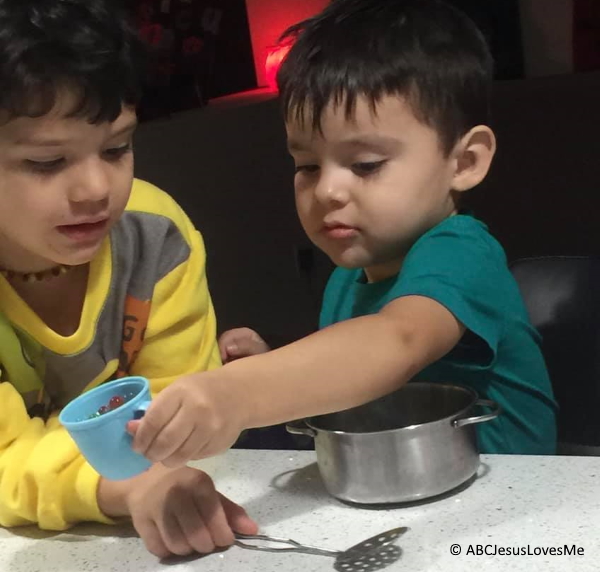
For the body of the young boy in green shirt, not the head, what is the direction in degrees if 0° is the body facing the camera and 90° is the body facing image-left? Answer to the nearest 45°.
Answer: approximately 45°

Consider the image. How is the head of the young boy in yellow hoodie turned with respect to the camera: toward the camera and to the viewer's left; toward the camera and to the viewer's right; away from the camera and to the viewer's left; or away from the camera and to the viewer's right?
toward the camera and to the viewer's right
